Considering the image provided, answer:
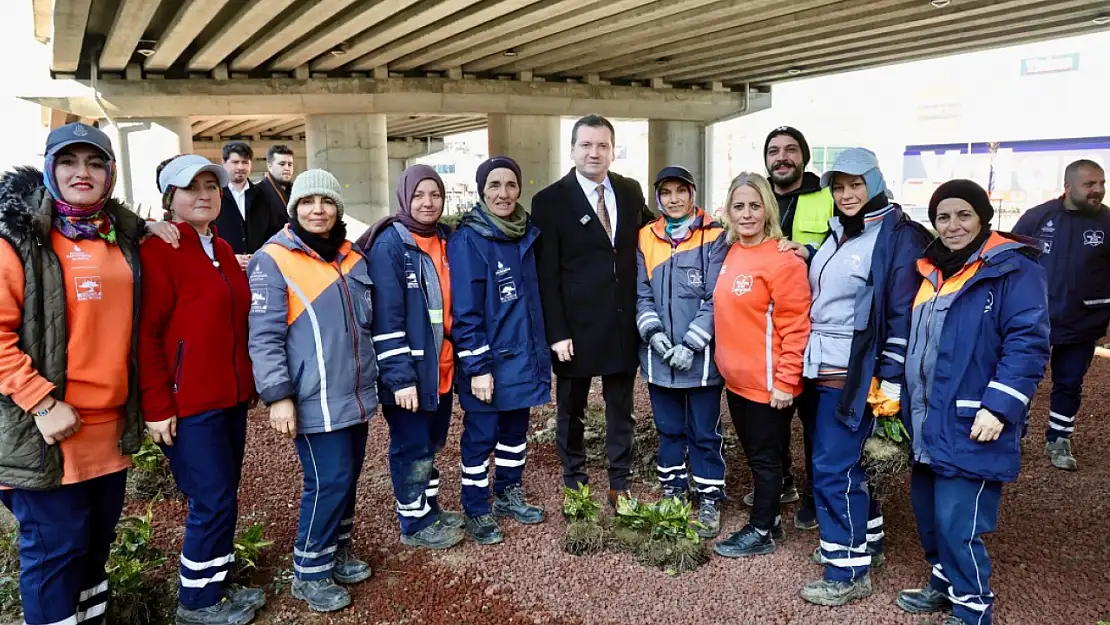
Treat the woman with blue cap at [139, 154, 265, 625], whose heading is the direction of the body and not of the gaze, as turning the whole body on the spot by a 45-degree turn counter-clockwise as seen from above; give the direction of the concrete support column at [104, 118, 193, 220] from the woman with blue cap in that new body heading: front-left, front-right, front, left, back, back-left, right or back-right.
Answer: left

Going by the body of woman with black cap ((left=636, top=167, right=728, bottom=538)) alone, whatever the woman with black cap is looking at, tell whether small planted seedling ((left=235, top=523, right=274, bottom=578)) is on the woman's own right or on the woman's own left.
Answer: on the woman's own right

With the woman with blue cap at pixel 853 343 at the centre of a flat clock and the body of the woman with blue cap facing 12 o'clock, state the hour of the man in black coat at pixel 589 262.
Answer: The man in black coat is roughly at 2 o'clock from the woman with blue cap.

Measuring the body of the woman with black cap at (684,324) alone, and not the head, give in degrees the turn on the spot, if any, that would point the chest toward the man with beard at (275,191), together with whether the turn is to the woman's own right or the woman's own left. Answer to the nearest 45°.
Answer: approximately 135° to the woman's own right

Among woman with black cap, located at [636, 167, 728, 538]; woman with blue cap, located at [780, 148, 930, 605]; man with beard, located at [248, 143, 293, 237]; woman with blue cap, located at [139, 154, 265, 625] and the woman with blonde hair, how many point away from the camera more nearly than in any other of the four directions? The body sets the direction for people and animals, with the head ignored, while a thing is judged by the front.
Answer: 0

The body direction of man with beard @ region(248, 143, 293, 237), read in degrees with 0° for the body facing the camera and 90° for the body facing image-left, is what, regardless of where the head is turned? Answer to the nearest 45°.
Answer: approximately 315°

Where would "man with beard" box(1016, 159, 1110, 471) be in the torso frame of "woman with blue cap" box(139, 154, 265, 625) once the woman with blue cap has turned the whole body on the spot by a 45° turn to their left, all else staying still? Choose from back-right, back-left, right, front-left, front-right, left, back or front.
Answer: front

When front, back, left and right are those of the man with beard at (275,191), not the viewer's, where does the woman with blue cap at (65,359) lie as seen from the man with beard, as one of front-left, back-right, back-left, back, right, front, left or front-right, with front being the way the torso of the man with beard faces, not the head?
front-right

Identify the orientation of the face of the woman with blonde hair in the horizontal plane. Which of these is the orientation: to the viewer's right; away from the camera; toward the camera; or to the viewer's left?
toward the camera

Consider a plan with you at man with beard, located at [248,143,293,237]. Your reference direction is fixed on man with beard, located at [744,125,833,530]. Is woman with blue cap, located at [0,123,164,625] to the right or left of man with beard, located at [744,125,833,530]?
right

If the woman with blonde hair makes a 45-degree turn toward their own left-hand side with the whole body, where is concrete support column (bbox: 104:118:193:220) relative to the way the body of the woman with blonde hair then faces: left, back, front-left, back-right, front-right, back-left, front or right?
back-right

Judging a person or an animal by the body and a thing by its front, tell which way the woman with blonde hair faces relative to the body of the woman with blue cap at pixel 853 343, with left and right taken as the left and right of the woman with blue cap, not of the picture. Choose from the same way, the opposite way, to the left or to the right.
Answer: the same way

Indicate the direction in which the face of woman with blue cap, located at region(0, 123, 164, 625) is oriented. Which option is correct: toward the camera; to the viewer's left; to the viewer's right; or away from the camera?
toward the camera

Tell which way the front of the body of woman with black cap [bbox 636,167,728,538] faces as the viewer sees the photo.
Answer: toward the camera

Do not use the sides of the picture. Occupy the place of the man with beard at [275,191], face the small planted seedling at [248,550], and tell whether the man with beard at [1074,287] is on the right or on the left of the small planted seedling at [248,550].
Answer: left

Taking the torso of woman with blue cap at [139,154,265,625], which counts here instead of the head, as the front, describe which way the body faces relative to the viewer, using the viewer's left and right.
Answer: facing the viewer and to the right of the viewer
